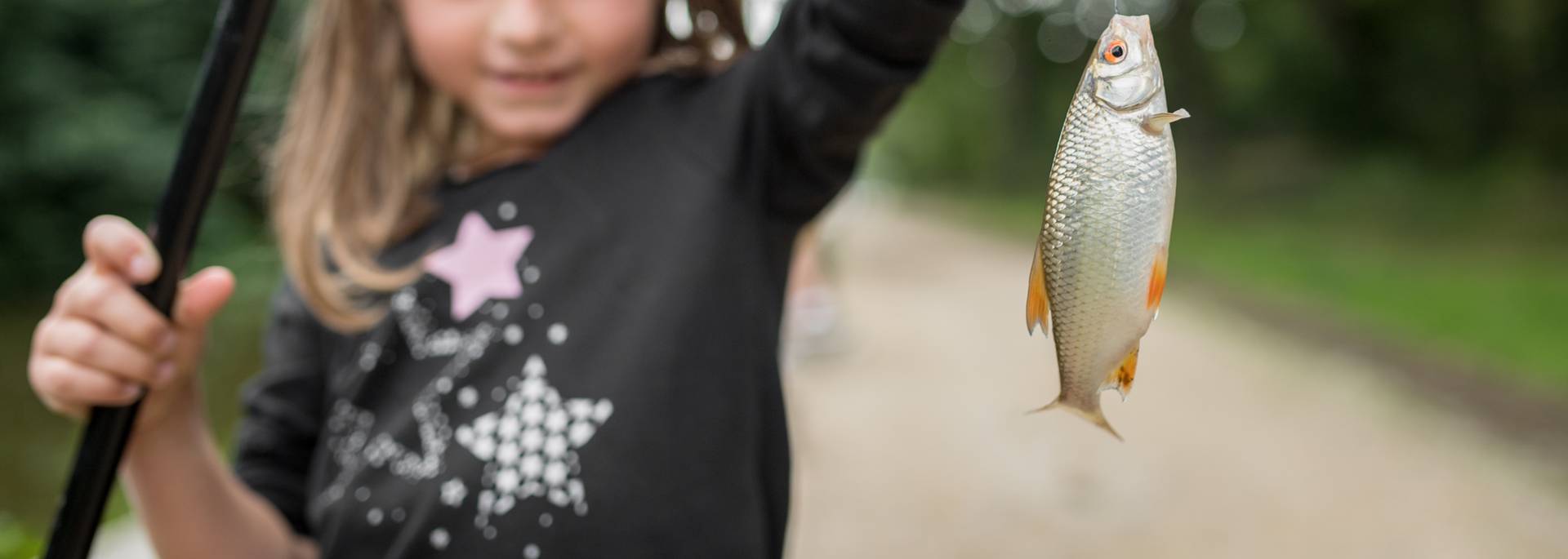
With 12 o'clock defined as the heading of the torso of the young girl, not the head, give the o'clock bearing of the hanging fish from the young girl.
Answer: The hanging fish is roughly at 11 o'clock from the young girl.

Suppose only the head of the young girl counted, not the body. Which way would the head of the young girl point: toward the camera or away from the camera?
toward the camera

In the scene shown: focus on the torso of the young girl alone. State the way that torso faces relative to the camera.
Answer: toward the camera
